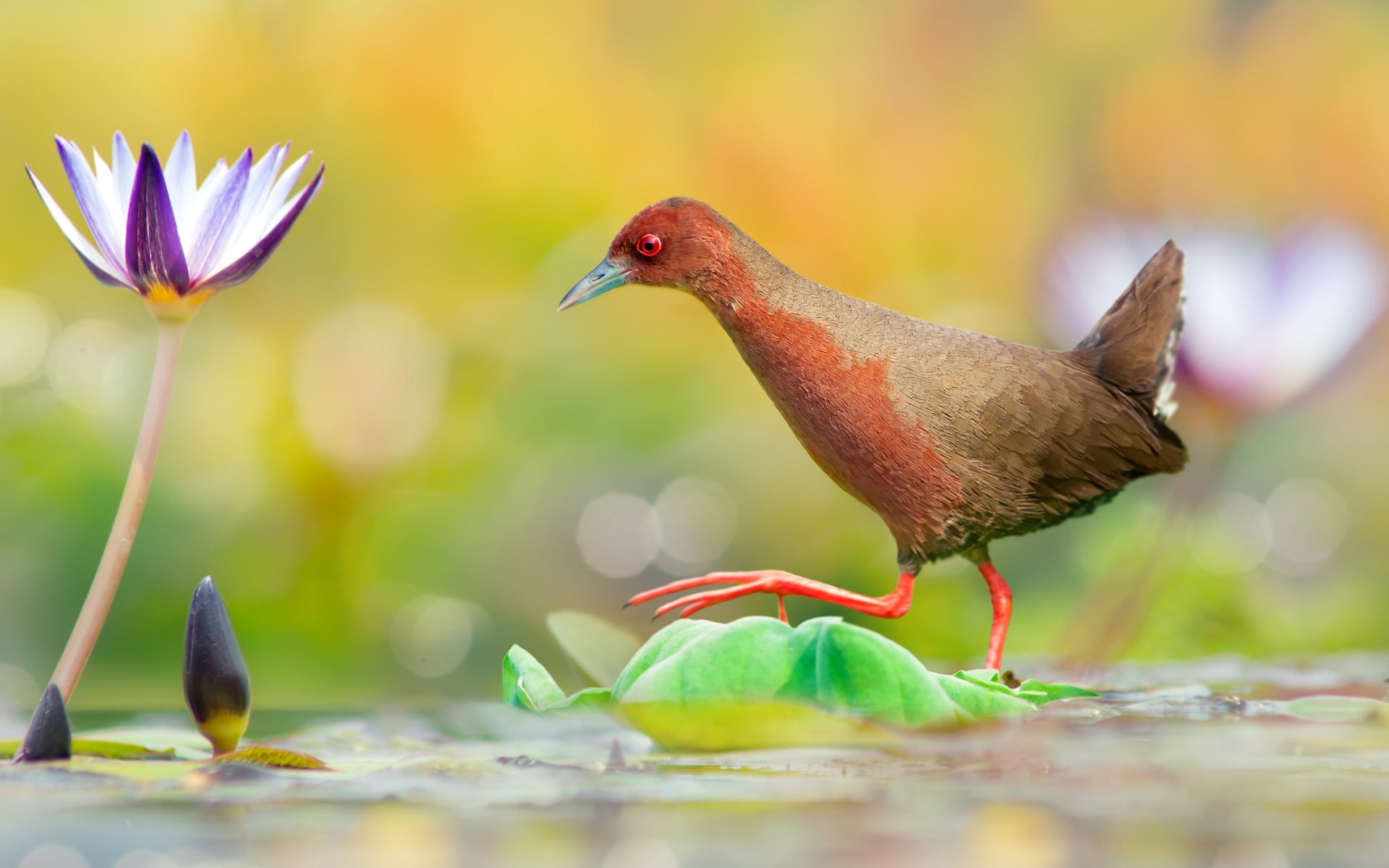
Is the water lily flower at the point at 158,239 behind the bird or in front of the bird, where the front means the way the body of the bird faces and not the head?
in front

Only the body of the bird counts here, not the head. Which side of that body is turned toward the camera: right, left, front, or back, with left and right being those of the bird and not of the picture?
left

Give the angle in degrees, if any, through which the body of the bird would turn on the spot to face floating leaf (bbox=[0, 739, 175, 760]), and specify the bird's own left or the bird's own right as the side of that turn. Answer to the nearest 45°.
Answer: approximately 45° to the bird's own left

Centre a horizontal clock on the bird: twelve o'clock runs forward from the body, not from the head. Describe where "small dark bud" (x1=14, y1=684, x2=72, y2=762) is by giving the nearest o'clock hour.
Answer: The small dark bud is roughly at 11 o'clock from the bird.
